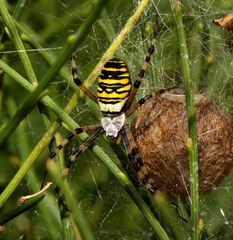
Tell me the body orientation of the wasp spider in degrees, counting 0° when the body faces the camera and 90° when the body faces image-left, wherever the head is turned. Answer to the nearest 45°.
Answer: approximately 0°
